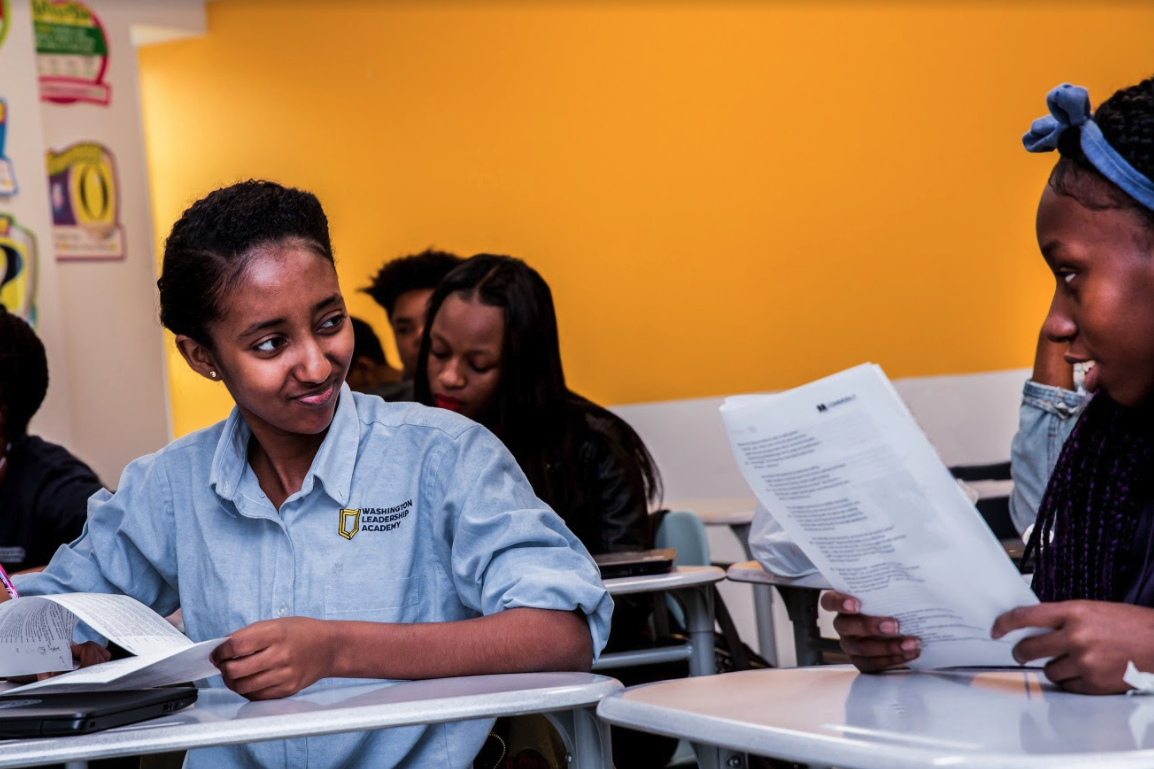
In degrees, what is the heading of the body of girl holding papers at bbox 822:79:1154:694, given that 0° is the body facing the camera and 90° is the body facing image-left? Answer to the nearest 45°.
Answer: approximately 90°

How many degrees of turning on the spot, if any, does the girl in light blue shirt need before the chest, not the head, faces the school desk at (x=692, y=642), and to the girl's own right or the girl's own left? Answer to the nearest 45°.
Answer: approximately 135° to the girl's own left

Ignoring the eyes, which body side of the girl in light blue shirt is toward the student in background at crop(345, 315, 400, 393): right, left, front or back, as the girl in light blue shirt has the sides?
back

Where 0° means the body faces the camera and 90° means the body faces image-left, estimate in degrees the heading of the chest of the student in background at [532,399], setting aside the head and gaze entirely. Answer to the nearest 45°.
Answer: approximately 45°

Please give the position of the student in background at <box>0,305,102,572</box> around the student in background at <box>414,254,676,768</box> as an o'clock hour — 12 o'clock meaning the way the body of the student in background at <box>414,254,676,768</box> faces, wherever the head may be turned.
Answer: the student in background at <box>0,305,102,572</box> is roughly at 1 o'clock from the student in background at <box>414,254,676,768</box>.

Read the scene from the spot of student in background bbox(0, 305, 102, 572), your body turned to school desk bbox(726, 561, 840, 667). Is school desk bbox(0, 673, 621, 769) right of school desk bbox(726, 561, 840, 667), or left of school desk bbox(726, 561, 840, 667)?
right

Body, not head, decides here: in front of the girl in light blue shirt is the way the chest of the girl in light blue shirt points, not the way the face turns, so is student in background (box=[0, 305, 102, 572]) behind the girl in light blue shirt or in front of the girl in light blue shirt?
behind

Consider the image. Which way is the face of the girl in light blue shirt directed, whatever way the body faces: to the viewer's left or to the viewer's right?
to the viewer's right

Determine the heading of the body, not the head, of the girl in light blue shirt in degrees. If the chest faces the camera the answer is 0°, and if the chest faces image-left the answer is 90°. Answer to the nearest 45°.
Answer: approximately 0°

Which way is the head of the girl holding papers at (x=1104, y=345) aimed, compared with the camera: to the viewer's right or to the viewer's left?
to the viewer's left

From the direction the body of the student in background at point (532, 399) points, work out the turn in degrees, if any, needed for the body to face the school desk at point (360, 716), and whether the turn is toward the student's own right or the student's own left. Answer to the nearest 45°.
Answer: approximately 45° to the student's own left

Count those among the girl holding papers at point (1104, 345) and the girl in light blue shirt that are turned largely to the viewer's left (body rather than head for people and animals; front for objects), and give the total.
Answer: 1
